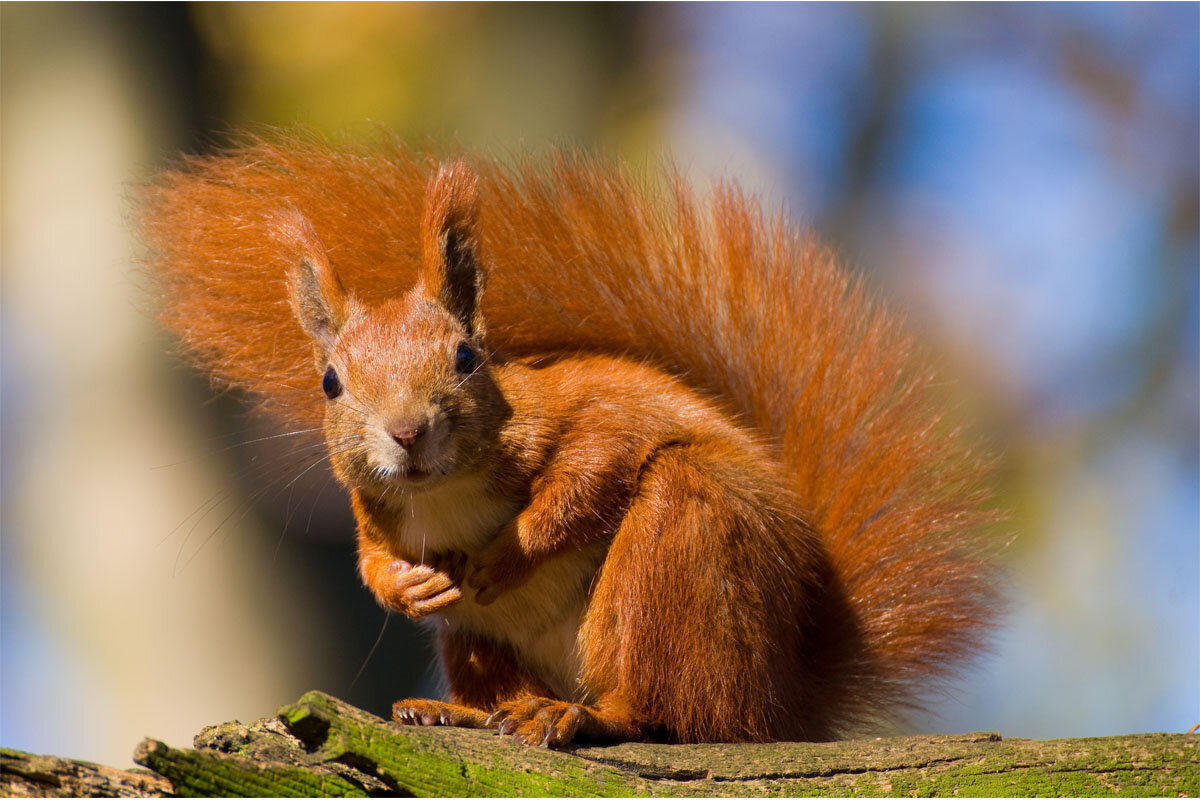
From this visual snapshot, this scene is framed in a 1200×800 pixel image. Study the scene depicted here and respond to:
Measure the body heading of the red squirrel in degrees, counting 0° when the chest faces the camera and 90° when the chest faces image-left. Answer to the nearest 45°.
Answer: approximately 45°
